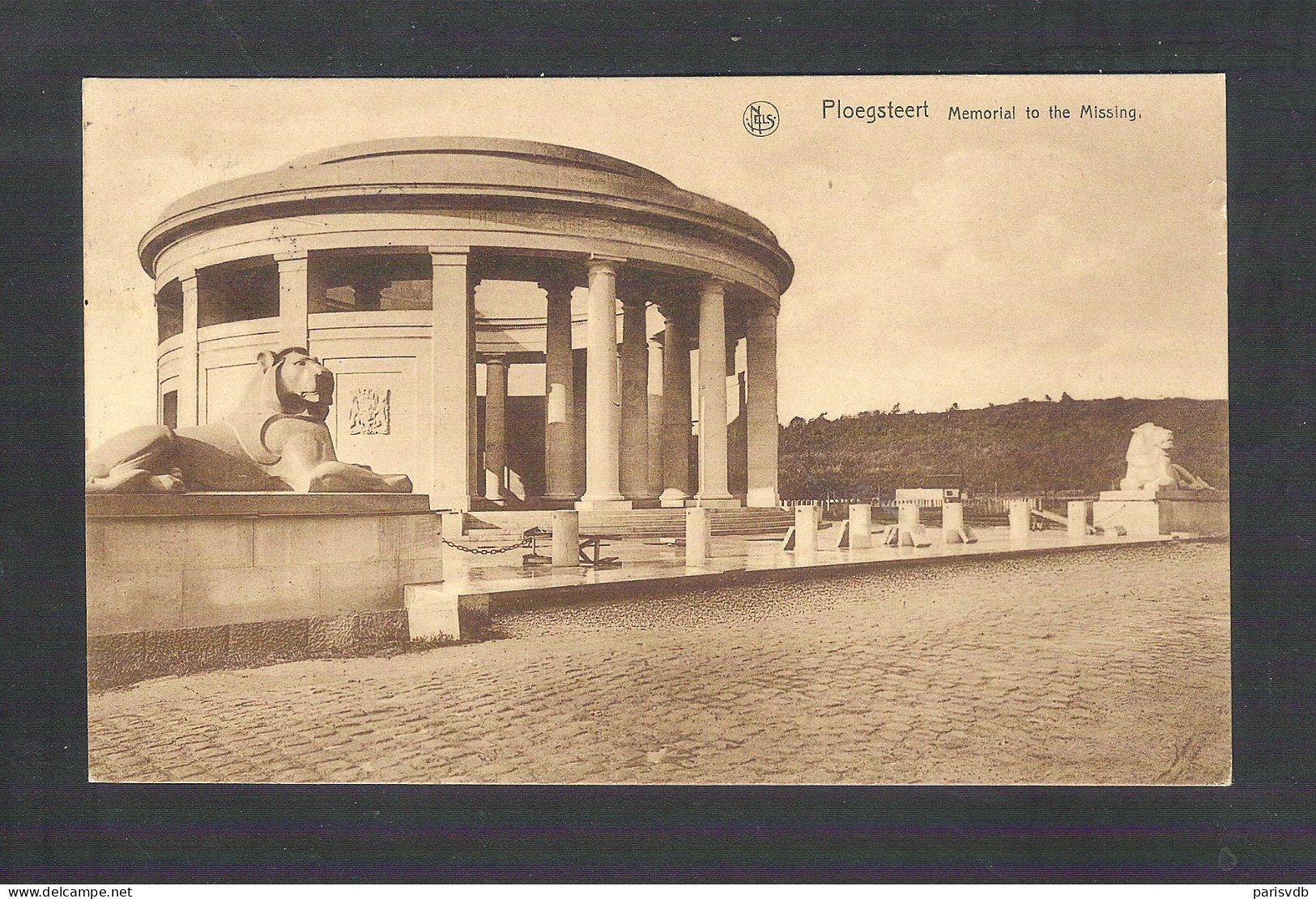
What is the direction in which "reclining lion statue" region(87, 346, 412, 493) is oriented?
to the viewer's right

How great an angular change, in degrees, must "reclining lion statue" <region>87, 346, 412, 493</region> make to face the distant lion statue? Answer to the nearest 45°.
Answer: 0° — it already faces it

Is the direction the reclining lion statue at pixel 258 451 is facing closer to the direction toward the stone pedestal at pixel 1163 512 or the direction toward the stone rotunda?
the stone pedestal
